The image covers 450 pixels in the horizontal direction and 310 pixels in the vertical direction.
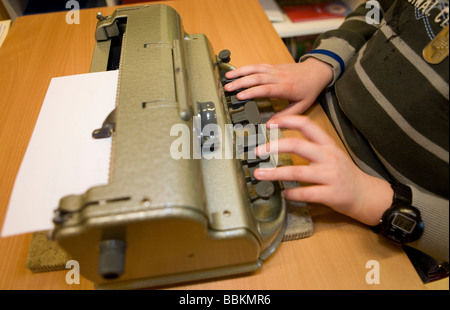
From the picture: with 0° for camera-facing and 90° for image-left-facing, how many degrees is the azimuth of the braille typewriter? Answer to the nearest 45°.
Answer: approximately 270°
